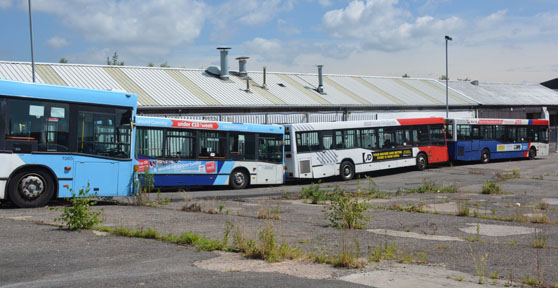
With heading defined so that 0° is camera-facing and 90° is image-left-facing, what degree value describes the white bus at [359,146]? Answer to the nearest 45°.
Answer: approximately 225°

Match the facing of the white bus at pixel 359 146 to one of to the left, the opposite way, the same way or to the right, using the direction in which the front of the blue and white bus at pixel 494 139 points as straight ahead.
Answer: the same way

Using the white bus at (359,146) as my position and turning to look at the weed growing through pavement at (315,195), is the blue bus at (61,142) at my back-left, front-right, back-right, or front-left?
front-right

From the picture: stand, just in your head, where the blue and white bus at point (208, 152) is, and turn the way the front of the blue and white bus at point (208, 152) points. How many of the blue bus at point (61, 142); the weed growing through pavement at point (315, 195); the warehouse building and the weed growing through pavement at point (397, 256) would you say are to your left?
1

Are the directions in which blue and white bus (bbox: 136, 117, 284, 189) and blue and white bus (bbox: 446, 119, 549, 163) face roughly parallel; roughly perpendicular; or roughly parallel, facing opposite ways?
roughly parallel

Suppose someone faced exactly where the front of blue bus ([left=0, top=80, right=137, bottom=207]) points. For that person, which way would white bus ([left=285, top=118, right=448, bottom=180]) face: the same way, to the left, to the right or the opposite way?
the same way

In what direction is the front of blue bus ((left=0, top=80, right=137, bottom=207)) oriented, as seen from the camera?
facing to the right of the viewer

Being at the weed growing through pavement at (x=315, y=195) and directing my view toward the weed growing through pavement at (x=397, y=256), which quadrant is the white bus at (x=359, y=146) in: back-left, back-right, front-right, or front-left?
back-left

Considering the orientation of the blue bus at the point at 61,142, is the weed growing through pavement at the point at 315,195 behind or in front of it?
in front

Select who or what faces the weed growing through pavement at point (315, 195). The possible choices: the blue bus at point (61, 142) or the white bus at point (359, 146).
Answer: the blue bus

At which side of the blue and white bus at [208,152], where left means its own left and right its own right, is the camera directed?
right

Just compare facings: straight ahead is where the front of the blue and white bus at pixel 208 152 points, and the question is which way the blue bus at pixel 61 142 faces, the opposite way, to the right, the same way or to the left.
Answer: the same way
